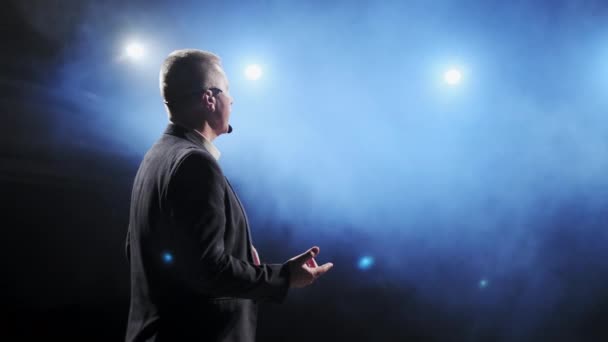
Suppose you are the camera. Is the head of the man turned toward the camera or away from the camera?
away from the camera

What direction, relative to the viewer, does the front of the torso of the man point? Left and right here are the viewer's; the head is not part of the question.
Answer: facing away from the viewer and to the right of the viewer
